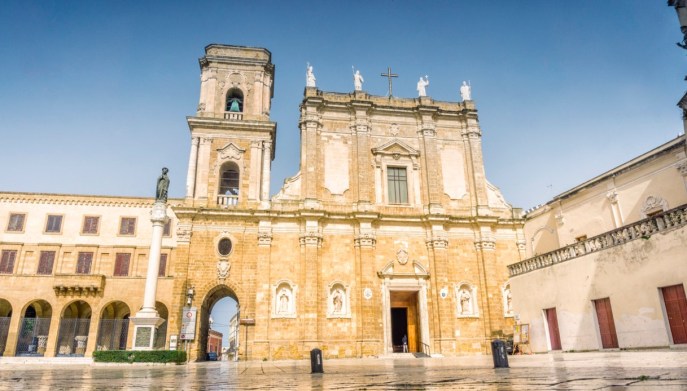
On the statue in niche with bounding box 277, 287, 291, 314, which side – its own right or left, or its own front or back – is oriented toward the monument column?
right

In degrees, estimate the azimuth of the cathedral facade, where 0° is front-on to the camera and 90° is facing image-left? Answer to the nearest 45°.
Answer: approximately 0°

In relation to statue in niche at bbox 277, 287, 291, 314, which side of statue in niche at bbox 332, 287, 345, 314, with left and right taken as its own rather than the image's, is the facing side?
right

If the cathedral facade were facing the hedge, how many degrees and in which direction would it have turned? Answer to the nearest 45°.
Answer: approximately 45° to its right

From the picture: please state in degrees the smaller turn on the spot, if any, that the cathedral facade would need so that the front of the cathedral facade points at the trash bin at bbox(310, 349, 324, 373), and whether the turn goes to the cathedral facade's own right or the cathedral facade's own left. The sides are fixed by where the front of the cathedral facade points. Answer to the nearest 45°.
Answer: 0° — it already faces it

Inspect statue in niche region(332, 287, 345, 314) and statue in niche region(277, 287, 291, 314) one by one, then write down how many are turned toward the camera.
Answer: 2

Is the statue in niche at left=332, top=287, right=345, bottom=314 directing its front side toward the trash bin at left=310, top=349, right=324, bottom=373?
yes

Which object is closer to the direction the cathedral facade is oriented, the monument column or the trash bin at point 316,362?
the trash bin

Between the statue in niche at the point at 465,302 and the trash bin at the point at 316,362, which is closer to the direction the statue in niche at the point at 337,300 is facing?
the trash bin
